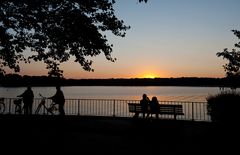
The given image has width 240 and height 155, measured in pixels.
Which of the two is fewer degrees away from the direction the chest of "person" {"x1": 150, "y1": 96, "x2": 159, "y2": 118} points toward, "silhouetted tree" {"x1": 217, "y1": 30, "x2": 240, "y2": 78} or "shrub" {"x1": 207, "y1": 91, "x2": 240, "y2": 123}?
the silhouetted tree

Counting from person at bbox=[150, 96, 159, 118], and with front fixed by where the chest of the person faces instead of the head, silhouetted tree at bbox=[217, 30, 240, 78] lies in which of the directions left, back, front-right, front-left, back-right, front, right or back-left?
front-right

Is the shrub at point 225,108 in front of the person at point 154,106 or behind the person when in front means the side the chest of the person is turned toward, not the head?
behind

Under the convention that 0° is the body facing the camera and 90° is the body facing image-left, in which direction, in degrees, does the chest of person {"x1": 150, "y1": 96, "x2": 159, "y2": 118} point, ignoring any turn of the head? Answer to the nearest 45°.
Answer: approximately 180°

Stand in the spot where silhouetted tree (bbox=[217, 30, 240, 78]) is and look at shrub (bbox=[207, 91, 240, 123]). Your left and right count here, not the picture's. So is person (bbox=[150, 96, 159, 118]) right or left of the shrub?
right

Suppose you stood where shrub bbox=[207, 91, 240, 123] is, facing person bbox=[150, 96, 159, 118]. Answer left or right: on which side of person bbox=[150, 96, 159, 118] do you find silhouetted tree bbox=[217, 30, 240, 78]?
right
